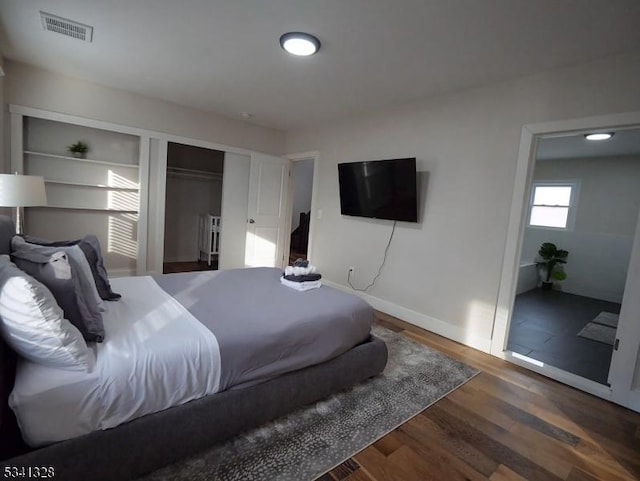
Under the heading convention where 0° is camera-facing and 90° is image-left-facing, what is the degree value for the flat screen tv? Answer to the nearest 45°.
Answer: approximately 45°

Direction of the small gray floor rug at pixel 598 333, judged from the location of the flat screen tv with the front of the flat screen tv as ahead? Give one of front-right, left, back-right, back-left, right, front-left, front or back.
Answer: back-left

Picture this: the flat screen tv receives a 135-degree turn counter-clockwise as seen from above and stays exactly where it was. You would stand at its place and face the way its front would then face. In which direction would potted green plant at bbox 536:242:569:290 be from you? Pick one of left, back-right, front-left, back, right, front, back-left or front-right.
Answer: front-left
